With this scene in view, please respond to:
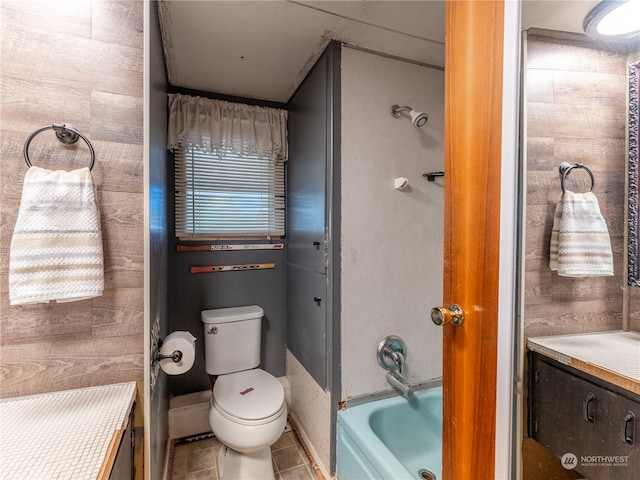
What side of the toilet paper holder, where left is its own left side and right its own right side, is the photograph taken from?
right

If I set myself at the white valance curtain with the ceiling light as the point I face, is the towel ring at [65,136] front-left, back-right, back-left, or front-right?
front-right

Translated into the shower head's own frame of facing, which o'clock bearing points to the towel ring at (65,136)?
The towel ring is roughly at 3 o'clock from the shower head.

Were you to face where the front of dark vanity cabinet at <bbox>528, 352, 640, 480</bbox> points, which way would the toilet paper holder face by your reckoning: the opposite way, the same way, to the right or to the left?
the opposite way

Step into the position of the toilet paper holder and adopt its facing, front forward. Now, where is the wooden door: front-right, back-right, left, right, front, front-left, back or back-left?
front-right

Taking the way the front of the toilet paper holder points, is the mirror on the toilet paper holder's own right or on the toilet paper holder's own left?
on the toilet paper holder's own right

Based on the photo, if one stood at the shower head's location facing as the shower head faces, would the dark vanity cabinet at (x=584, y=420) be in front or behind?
in front

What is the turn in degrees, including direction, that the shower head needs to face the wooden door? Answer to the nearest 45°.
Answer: approximately 45° to its right

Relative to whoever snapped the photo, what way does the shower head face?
facing the viewer and to the right of the viewer

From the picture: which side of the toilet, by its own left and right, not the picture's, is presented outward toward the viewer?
front

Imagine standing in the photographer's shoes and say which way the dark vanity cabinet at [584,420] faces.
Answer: facing the viewer and to the left of the viewer

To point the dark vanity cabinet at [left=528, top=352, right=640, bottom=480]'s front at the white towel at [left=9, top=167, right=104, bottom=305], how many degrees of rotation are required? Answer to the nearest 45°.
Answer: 0° — it already faces it
